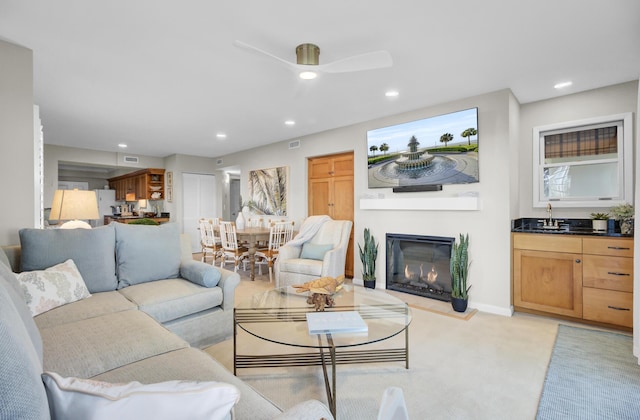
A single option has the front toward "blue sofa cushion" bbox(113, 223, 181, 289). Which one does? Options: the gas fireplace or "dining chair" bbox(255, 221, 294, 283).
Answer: the gas fireplace

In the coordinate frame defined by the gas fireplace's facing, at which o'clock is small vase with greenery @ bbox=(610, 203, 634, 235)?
The small vase with greenery is roughly at 8 o'clock from the gas fireplace.

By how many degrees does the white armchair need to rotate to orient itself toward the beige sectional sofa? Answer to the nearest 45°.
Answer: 0° — it already faces it

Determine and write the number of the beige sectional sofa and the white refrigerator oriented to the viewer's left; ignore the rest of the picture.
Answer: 0

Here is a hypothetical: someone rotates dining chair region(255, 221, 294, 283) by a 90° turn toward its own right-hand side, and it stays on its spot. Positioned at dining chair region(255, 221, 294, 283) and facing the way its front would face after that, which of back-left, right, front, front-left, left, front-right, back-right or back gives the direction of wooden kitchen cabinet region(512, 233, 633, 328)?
right

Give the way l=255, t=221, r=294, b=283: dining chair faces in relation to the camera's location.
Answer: facing away from the viewer and to the left of the viewer

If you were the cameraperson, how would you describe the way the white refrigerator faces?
facing the viewer and to the right of the viewer

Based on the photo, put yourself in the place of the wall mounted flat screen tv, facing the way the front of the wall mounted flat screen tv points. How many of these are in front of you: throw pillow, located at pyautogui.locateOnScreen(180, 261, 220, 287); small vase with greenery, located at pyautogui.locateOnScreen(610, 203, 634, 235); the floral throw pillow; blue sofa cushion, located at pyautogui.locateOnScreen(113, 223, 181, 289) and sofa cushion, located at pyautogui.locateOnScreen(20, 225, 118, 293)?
4

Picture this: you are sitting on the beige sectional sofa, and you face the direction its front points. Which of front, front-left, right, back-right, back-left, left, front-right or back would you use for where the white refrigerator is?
back-left

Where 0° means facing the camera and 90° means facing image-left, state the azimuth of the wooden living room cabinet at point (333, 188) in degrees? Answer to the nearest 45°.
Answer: approximately 45°

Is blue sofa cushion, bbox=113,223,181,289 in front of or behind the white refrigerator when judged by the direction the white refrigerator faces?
in front

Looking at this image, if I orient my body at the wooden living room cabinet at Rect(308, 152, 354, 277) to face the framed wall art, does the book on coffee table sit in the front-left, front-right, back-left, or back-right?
back-left

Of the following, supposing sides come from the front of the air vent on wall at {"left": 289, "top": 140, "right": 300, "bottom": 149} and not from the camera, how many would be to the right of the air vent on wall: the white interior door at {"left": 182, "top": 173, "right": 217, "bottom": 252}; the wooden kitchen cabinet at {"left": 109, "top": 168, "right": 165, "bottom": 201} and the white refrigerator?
3

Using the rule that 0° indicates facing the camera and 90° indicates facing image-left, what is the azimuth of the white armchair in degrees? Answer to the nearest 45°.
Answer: approximately 45°

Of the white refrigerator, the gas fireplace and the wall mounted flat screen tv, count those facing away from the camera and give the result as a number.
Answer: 0

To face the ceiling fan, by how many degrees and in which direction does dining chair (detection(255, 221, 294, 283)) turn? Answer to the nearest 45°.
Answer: approximately 135° to its left

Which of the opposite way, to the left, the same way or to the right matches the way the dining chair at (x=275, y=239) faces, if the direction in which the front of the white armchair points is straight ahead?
to the right
